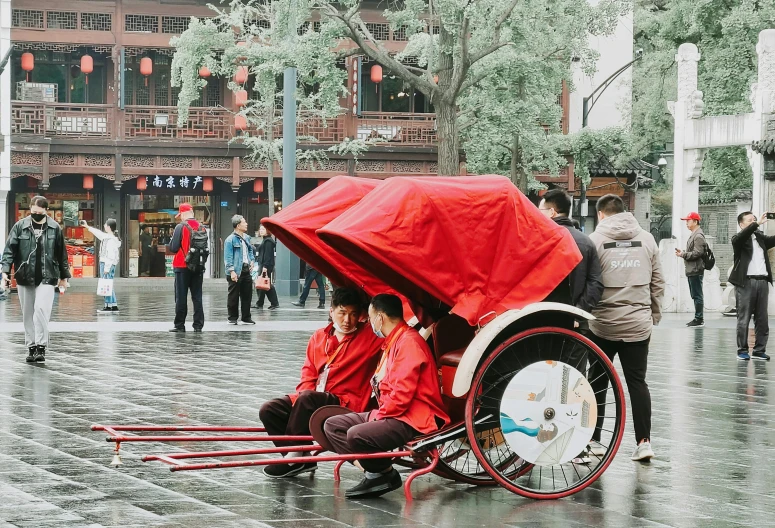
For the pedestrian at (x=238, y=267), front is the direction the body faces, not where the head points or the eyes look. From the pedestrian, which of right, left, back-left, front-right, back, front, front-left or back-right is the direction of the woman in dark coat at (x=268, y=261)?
back-left

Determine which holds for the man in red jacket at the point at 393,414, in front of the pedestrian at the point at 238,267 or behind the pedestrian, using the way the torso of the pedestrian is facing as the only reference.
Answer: in front

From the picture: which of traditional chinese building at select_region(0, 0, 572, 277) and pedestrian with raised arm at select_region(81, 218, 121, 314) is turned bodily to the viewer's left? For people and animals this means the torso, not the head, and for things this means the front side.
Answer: the pedestrian with raised arm

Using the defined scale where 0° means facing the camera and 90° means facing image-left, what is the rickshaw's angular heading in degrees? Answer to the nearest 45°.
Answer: approximately 90°

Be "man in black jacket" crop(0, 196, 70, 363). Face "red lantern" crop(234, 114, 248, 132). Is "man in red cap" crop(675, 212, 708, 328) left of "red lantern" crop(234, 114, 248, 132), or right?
right

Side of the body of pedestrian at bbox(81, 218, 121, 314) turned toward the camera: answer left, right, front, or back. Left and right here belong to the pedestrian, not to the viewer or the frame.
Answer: left

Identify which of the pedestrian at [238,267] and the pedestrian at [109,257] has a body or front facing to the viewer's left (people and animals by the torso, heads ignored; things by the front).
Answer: the pedestrian at [109,257]

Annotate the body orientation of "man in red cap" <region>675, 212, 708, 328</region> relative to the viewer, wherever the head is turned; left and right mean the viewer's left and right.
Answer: facing to the left of the viewer

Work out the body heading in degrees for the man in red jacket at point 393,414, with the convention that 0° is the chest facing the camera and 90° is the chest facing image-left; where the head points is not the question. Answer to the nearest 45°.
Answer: approximately 90°

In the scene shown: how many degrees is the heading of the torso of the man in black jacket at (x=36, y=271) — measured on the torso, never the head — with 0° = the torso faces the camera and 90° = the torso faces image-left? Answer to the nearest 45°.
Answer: approximately 0°

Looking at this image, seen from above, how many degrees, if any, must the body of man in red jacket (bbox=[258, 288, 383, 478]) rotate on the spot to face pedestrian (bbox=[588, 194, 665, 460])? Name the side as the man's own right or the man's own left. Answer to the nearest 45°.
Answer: approximately 135° to the man's own left
